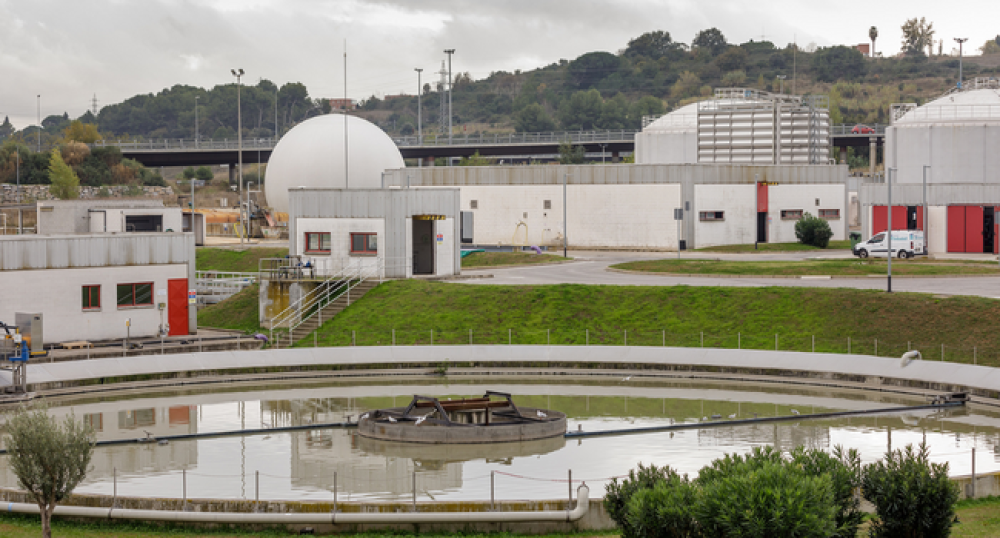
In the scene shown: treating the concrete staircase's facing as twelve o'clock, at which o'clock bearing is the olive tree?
The olive tree is roughly at 11 o'clock from the concrete staircase.

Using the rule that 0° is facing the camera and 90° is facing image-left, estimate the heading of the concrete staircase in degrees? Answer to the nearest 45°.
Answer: approximately 45°

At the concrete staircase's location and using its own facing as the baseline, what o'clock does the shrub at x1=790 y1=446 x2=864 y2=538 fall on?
The shrub is roughly at 10 o'clock from the concrete staircase.

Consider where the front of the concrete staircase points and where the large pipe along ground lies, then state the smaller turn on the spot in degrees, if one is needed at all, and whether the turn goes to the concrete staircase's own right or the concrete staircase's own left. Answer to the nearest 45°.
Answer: approximately 45° to the concrete staircase's own left

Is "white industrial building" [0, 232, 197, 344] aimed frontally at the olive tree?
yes

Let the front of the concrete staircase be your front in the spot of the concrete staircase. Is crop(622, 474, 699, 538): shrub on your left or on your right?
on your left

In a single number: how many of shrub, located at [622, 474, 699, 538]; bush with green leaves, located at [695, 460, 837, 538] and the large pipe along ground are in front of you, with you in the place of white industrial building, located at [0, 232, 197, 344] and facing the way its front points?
3

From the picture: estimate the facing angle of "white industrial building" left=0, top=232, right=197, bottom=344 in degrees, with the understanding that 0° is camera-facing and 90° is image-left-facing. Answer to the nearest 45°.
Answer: approximately 0°

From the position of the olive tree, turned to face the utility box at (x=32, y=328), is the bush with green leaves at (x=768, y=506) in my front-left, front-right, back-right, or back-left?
back-right
